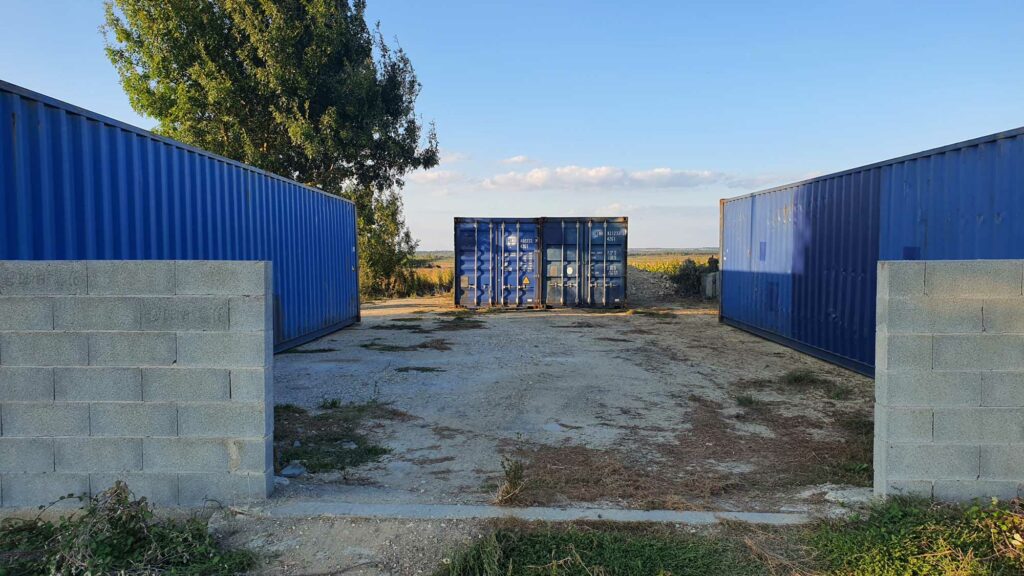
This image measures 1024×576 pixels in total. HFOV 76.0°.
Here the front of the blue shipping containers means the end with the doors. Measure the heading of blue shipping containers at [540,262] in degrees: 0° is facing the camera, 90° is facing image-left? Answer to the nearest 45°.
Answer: approximately 0°

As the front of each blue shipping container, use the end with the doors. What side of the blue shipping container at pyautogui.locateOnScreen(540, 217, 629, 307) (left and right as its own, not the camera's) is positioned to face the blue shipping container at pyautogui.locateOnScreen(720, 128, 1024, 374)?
front

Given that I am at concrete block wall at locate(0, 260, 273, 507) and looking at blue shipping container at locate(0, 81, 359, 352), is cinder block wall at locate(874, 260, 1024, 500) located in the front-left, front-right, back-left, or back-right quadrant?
back-right

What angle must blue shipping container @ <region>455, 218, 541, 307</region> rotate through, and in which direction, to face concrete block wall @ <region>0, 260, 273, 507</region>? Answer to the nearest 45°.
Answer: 0° — it already faces it

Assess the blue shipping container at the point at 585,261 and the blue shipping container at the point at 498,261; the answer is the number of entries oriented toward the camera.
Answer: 2

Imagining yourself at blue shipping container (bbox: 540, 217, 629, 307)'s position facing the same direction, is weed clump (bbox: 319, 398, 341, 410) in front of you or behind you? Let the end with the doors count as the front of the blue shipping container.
in front

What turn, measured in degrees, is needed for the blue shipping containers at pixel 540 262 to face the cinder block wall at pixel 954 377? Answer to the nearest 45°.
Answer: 0° — it already faces it

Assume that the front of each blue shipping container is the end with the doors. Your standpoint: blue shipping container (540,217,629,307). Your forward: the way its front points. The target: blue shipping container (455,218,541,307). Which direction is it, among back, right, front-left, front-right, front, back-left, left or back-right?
right

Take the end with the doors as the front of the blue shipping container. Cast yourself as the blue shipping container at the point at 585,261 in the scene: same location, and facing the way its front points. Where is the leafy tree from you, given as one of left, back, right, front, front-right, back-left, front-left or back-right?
right

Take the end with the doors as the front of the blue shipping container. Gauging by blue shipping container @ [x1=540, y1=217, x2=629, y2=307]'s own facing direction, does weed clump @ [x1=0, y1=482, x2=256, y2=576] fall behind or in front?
in front

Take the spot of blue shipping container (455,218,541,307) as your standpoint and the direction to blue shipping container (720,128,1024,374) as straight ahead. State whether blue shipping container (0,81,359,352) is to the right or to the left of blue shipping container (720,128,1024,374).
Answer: right

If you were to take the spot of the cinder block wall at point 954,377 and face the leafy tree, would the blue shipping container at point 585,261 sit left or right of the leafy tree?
right
